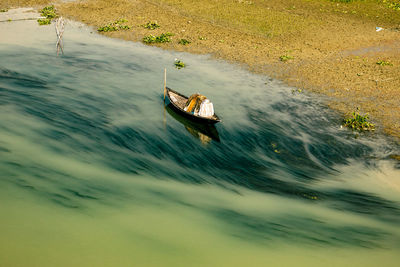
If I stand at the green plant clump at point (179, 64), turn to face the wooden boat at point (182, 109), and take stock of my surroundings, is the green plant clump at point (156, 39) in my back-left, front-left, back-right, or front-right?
back-right

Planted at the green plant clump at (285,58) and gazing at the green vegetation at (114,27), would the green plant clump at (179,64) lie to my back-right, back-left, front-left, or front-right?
front-left

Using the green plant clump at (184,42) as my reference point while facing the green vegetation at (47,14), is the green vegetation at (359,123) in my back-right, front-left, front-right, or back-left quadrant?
back-left
